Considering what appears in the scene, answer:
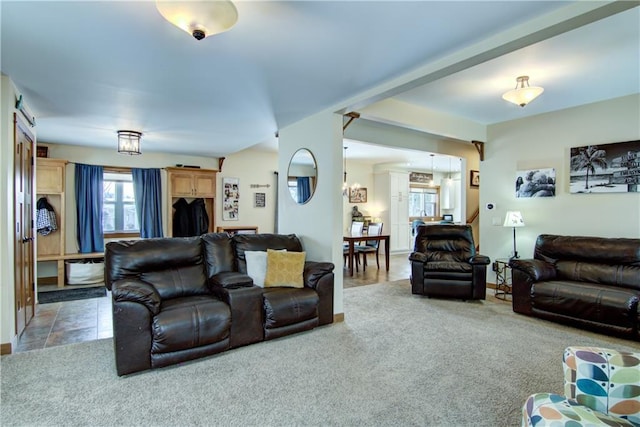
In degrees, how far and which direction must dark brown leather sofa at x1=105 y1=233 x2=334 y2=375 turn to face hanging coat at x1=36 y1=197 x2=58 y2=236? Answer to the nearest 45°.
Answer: approximately 180°

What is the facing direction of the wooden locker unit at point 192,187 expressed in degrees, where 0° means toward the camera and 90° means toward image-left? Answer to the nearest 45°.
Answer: approximately 0°

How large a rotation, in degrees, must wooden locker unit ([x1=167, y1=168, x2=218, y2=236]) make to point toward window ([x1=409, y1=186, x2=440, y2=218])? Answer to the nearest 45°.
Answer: approximately 90° to its left

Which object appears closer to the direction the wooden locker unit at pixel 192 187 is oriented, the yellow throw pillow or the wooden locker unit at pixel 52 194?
the yellow throw pillow

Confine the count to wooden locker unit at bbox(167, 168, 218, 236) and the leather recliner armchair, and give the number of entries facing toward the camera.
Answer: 2

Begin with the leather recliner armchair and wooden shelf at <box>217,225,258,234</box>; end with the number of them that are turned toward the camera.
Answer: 2

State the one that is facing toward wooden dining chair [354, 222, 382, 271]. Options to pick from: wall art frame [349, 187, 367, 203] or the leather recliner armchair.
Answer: the wall art frame
